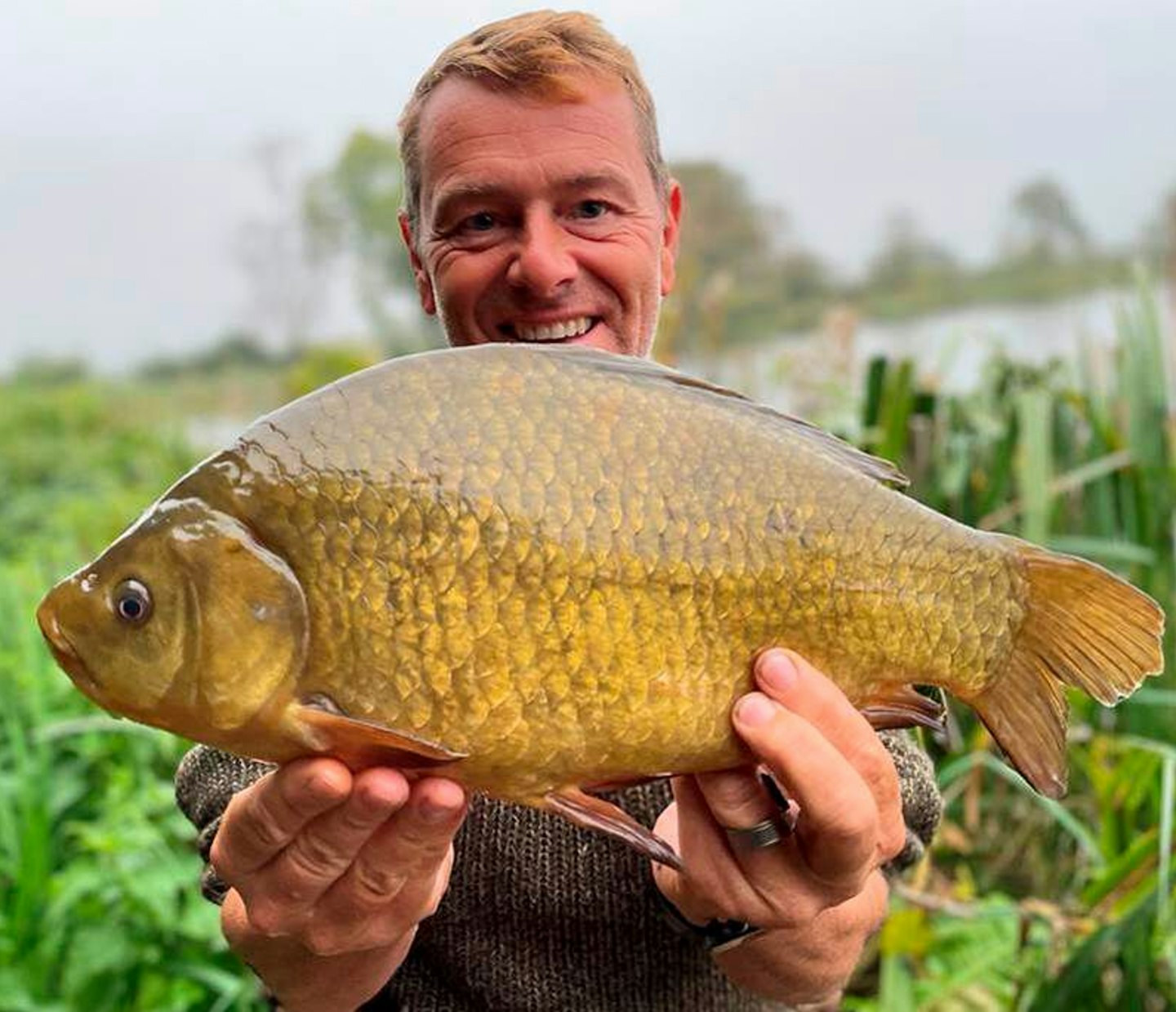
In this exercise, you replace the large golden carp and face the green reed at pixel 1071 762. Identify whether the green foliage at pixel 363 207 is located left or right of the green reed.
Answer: left

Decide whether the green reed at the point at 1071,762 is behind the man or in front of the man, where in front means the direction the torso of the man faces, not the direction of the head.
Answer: behind

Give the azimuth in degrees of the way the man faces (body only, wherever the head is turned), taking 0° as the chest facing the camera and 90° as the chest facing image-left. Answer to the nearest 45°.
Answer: approximately 0°

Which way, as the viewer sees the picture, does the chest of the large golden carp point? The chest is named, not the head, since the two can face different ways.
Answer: to the viewer's left

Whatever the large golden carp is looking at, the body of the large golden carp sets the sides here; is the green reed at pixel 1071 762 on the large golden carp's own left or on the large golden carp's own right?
on the large golden carp's own right

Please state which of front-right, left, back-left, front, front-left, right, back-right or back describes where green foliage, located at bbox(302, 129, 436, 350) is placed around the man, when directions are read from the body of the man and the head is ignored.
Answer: back
